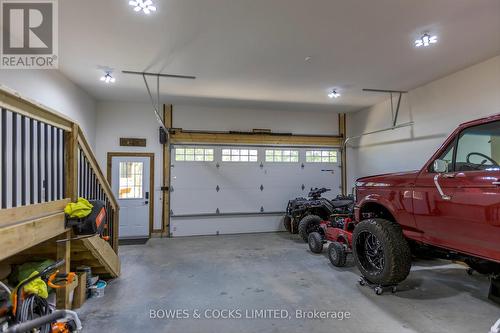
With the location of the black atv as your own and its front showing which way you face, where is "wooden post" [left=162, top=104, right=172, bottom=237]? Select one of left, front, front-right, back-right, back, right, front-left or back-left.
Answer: front-right

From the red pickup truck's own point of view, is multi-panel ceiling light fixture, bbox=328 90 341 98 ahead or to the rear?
ahead

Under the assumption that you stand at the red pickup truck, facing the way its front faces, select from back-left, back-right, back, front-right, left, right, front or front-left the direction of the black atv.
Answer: front

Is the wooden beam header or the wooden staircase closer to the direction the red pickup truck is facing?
the wooden beam header

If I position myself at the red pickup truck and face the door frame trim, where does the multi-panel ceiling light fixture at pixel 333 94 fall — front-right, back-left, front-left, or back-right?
front-right

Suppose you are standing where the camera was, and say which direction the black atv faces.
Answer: facing the viewer and to the left of the viewer

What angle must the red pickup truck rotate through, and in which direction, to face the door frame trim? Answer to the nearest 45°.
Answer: approximately 45° to its left

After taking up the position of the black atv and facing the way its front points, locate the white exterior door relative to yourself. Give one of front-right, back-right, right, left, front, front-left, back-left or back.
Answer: front-right

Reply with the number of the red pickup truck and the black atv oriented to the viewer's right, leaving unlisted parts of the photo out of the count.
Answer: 0

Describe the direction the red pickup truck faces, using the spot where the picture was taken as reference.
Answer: facing away from the viewer and to the left of the viewer

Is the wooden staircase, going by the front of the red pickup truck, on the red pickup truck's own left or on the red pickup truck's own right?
on the red pickup truck's own left

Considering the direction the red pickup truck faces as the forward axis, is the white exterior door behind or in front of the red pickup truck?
in front

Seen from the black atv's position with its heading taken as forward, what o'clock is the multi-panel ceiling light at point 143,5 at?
The multi-panel ceiling light is roughly at 11 o'clock from the black atv.
